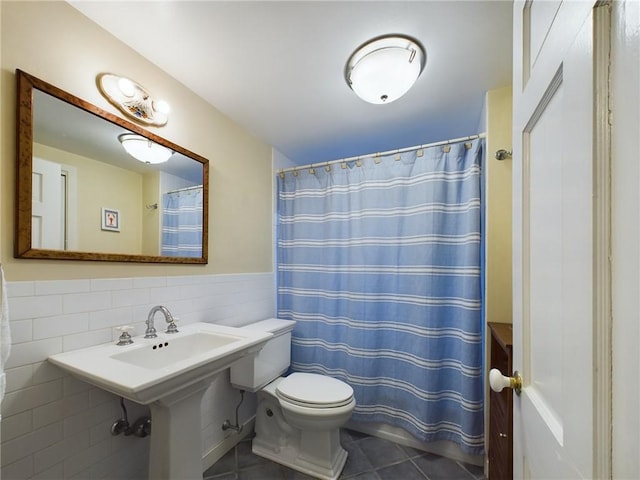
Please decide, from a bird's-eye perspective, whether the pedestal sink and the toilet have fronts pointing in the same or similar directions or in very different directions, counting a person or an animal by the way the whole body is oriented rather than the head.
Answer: same or similar directions

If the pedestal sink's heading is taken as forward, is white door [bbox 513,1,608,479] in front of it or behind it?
in front

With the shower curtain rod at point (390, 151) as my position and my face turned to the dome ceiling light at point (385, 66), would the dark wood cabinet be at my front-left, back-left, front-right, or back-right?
front-left

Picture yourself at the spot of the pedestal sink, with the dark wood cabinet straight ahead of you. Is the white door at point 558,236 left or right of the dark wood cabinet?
right

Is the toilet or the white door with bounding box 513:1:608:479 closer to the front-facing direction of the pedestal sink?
the white door

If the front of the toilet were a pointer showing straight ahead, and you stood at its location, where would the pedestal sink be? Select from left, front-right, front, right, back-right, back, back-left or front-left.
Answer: right

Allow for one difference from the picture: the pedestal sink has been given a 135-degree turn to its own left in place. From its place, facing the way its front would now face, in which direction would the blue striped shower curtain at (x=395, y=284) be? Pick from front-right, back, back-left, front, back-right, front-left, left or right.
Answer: right

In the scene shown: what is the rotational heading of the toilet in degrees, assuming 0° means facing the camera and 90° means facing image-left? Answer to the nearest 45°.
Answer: approximately 315°

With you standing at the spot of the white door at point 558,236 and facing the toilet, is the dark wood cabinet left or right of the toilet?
right

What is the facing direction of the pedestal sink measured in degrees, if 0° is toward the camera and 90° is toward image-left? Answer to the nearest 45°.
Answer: approximately 315°

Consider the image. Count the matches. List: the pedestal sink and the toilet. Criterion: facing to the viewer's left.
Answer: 0

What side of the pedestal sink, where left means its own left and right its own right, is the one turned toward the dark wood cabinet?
front
